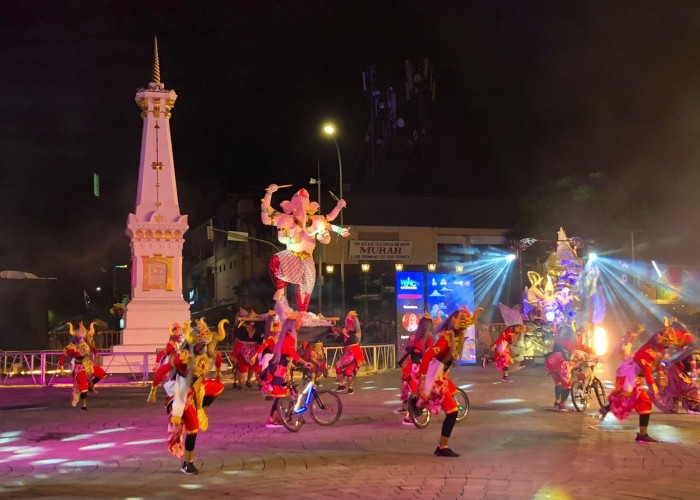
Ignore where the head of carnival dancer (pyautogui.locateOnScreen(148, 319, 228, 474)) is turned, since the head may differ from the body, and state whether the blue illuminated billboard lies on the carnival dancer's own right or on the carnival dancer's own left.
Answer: on the carnival dancer's own left

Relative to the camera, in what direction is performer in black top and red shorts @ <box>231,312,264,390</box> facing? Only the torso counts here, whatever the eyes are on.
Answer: toward the camera

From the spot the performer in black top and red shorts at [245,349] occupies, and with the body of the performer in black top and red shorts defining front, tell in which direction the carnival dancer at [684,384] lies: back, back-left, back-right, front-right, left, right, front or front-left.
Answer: front-left

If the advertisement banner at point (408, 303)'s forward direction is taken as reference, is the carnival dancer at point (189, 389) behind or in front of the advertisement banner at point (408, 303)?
in front

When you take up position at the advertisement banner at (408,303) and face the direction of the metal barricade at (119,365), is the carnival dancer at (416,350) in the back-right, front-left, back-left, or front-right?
front-left

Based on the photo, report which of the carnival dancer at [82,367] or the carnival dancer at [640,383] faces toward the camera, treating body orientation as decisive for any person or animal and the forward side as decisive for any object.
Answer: the carnival dancer at [82,367]

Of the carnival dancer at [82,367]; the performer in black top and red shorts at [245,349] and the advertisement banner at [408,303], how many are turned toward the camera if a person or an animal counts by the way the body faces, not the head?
3

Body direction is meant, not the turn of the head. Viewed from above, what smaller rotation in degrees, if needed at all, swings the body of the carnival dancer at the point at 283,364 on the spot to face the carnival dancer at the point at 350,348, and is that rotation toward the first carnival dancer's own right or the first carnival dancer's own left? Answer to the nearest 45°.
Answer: approximately 90° to the first carnival dancer's own left

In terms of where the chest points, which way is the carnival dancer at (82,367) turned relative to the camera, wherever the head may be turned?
toward the camera

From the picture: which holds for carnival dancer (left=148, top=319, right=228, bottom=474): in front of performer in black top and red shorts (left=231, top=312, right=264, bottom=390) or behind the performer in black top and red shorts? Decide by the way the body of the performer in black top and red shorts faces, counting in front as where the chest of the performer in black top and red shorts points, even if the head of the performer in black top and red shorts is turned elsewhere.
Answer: in front

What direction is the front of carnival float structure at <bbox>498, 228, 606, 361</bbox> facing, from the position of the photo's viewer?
facing the viewer and to the left of the viewer

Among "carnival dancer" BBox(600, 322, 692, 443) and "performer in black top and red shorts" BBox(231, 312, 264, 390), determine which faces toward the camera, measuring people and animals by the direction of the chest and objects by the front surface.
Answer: the performer in black top and red shorts

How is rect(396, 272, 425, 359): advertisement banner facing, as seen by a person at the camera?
facing the viewer
